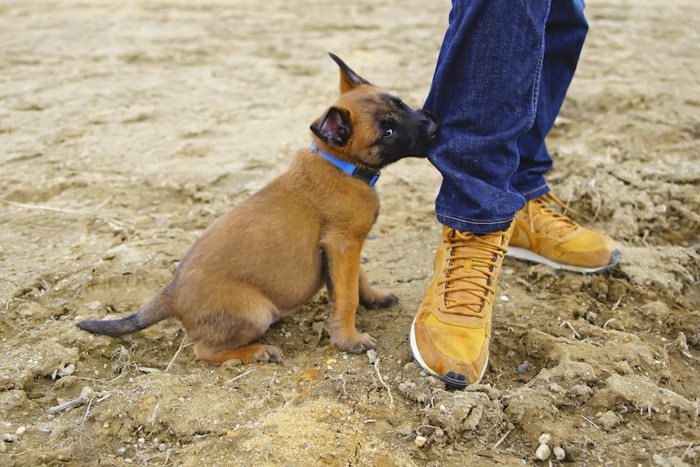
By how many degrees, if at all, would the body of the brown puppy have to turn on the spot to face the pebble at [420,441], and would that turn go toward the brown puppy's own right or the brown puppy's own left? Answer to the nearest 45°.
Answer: approximately 90° to the brown puppy's own right

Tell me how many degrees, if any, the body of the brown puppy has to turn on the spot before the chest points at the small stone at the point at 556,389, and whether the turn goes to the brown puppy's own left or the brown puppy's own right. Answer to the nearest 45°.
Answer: approximately 45° to the brown puppy's own right

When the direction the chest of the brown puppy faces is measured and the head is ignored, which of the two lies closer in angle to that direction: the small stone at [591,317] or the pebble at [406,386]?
the small stone

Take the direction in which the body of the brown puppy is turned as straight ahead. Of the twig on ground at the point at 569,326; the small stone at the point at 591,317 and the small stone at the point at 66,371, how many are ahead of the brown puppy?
2

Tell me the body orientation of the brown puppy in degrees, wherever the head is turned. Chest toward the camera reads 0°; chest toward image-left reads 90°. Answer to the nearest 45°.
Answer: approximately 270°

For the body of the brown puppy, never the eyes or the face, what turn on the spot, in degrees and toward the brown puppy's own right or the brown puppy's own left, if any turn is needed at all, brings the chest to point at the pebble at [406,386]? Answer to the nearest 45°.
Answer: approximately 45° to the brown puppy's own right

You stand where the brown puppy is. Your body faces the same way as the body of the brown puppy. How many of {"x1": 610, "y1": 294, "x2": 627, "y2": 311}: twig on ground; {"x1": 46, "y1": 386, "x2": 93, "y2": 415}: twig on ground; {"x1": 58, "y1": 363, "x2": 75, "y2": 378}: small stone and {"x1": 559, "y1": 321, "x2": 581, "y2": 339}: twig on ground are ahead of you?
2

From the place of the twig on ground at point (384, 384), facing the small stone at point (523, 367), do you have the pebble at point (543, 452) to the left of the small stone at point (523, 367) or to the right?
right

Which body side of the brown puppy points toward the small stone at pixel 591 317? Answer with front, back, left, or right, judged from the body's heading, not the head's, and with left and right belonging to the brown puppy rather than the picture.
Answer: front

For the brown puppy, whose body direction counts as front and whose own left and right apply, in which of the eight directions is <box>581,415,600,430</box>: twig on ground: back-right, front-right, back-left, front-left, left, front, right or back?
front-right

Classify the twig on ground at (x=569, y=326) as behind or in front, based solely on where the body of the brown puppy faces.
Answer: in front

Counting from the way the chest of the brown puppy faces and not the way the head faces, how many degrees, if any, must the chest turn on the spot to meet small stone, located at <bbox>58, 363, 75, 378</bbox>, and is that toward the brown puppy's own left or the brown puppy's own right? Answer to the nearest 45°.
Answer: approximately 180°

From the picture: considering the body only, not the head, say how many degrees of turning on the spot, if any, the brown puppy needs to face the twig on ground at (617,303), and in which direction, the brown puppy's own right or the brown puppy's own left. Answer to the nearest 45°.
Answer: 0° — it already faces it
